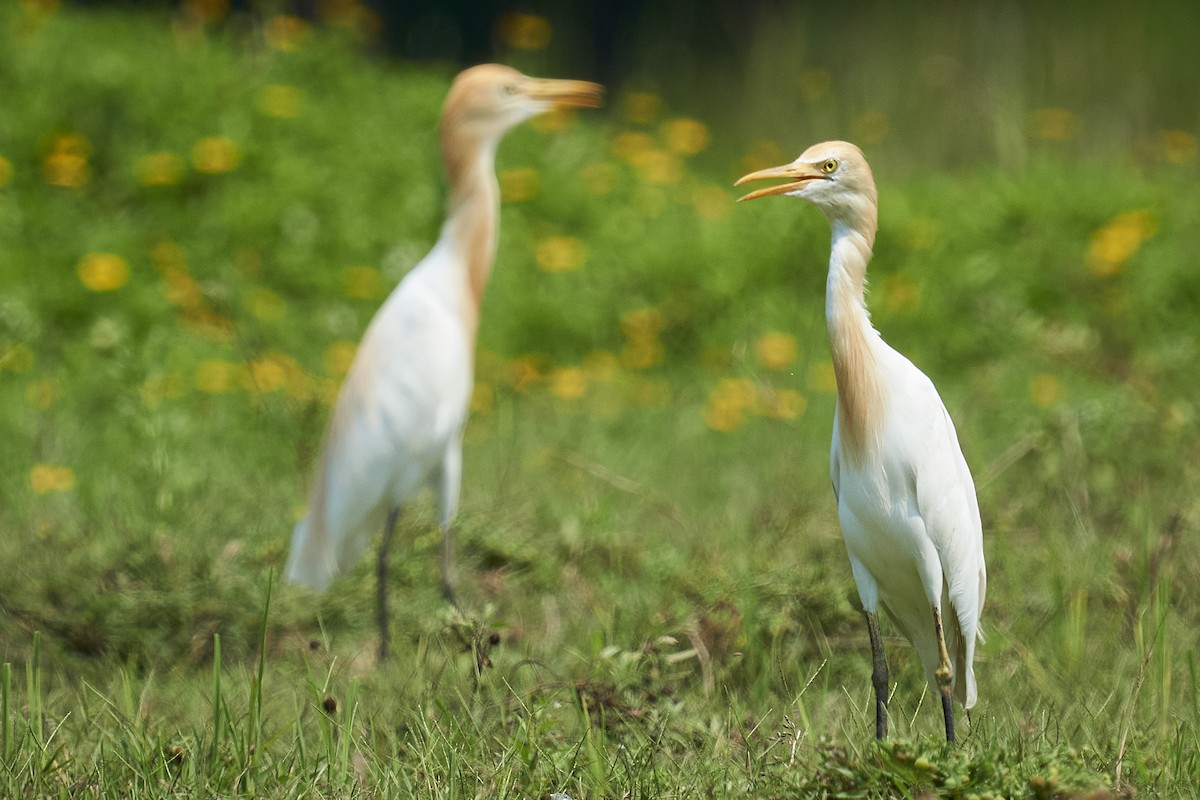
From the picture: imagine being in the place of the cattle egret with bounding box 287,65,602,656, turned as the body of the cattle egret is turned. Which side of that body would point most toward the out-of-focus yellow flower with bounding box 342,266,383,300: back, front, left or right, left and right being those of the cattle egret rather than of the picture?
left

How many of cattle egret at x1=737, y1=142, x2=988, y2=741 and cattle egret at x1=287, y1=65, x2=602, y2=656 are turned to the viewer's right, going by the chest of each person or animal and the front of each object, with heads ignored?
1

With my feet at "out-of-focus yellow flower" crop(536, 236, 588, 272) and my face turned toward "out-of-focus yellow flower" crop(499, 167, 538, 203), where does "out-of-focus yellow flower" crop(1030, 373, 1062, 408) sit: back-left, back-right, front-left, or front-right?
back-right

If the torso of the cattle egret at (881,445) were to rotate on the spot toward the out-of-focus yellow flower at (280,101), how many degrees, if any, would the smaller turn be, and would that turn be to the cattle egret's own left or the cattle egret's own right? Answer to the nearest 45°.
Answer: approximately 90° to the cattle egret's own right

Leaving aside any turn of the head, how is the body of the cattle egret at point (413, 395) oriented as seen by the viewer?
to the viewer's right

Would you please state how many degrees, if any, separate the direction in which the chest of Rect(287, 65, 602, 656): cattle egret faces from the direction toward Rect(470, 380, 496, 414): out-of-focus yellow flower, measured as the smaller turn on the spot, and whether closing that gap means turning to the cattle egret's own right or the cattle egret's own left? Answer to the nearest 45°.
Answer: approximately 90° to the cattle egret's own left

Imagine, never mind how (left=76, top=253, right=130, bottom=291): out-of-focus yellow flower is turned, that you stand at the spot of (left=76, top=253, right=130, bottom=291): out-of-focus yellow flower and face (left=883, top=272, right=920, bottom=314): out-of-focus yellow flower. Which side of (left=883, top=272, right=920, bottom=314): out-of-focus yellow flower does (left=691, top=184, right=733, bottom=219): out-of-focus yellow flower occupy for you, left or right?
left

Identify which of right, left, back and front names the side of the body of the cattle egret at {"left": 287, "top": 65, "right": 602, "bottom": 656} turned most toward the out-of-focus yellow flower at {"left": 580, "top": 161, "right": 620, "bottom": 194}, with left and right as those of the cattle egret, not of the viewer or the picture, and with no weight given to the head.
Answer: left

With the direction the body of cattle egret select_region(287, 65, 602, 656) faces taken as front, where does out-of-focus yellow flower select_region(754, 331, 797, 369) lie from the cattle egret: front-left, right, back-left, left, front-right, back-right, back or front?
front-left

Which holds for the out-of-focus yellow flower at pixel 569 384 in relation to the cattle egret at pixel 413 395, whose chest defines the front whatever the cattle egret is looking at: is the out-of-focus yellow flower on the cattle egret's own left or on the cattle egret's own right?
on the cattle egret's own left

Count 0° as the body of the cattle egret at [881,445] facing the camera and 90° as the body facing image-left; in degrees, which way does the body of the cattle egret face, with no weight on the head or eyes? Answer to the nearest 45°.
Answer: approximately 45°

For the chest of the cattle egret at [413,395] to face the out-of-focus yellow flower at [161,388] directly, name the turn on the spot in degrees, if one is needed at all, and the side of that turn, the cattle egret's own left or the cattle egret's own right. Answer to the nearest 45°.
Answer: approximately 135° to the cattle egret's own left

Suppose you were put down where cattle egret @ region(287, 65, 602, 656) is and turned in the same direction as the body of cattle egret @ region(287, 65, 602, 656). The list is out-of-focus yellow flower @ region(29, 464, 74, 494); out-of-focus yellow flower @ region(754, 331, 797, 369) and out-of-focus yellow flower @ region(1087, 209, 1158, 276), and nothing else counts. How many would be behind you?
1

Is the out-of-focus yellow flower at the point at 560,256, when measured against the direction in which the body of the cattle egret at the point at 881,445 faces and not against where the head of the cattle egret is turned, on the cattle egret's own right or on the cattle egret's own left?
on the cattle egret's own right

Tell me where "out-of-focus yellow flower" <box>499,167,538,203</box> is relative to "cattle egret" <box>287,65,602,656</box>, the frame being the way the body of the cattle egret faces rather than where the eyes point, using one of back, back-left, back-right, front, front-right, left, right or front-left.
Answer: left
